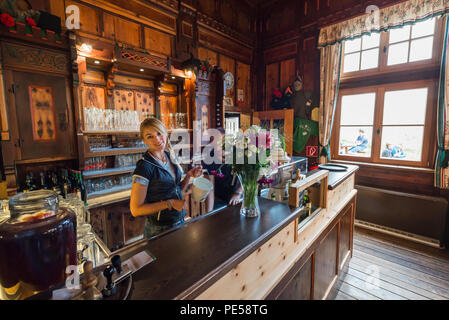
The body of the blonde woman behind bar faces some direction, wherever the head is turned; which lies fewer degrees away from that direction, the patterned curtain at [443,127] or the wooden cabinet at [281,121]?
the patterned curtain

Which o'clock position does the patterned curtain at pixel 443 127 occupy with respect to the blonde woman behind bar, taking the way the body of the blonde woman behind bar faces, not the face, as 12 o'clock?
The patterned curtain is roughly at 10 o'clock from the blonde woman behind bar.

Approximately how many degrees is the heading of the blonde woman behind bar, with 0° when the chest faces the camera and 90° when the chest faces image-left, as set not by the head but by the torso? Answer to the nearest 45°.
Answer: approximately 315°

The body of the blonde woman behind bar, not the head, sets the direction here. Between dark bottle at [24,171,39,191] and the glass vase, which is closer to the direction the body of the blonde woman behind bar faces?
the glass vase

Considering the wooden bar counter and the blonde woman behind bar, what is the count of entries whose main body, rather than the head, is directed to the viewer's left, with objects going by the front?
0

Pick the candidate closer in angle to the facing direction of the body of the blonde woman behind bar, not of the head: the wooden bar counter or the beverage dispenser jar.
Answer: the wooden bar counter

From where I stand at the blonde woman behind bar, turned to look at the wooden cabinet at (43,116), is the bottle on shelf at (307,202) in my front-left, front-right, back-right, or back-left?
back-right

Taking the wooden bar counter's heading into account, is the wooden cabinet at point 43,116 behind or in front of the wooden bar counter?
behind

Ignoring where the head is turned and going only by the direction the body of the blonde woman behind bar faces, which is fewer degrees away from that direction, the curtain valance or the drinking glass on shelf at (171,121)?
the curtain valance

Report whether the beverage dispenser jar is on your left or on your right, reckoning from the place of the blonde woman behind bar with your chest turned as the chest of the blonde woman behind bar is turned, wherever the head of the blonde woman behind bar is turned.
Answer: on your right
